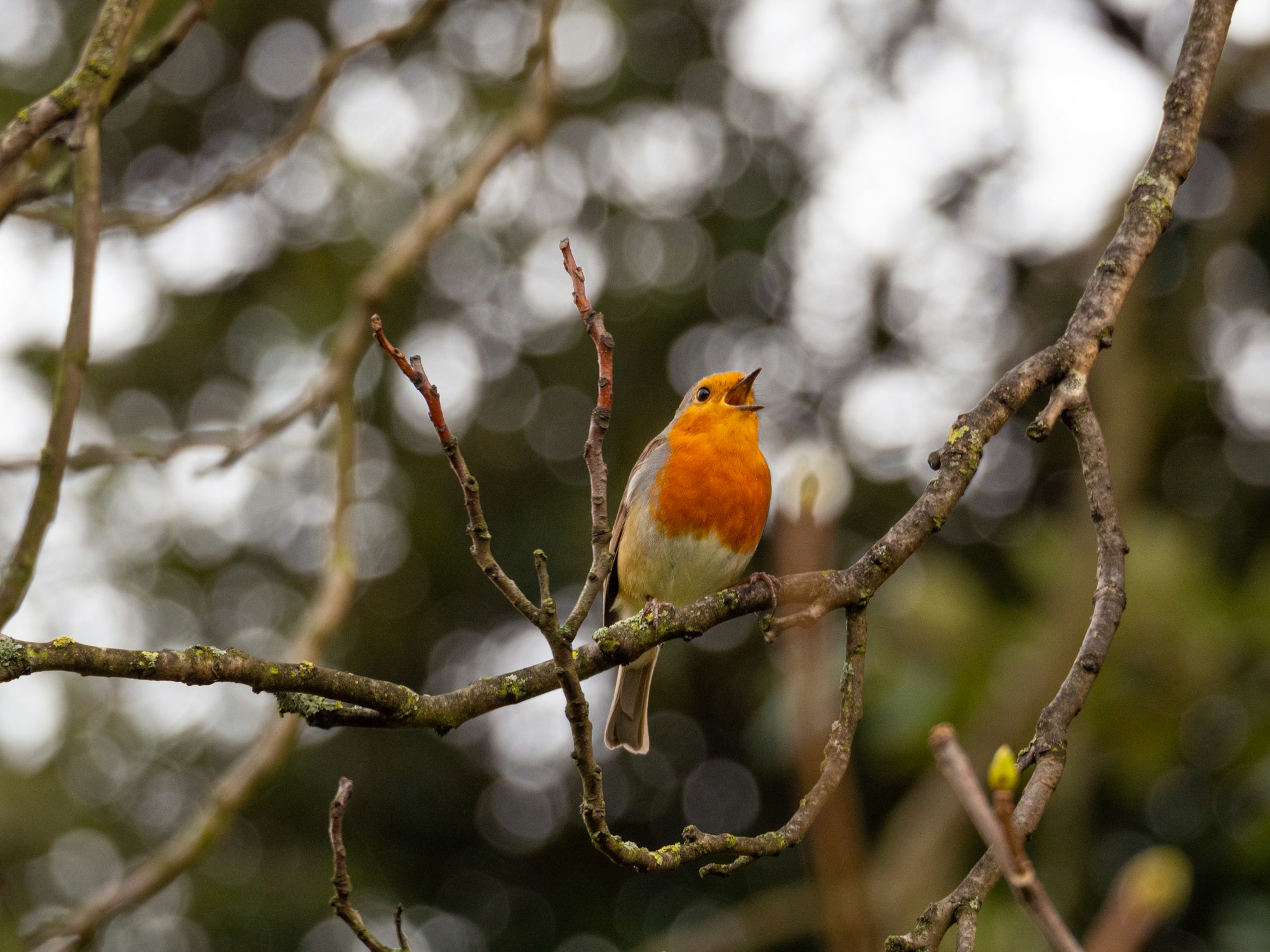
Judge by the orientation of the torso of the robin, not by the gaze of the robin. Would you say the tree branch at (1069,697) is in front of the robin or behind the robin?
in front

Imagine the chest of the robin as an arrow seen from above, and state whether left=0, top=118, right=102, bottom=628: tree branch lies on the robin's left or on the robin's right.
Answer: on the robin's right

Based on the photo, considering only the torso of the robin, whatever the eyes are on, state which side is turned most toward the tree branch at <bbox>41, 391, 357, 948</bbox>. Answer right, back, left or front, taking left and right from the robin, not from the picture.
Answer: right

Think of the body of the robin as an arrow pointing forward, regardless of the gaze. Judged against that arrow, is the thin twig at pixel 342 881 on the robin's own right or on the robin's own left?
on the robin's own right

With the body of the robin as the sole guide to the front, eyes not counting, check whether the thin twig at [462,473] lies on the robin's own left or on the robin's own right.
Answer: on the robin's own right

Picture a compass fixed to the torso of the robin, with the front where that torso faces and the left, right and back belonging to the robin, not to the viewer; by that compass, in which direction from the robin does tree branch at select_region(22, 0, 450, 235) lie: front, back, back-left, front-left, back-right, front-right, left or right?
right

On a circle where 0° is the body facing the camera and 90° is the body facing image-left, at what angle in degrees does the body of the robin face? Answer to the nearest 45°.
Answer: approximately 315°
